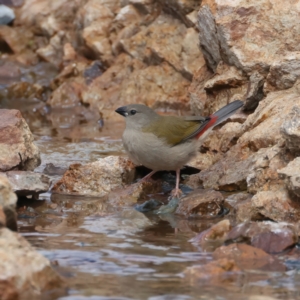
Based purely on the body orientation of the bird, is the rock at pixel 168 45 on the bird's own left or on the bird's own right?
on the bird's own right

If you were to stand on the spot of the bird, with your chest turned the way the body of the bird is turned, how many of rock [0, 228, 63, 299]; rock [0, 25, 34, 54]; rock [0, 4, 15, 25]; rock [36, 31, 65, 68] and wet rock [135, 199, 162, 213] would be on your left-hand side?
2

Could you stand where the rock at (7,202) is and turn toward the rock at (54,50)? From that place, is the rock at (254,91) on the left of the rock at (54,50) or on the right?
right

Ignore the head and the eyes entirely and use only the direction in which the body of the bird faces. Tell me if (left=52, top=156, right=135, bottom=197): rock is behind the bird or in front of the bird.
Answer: in front

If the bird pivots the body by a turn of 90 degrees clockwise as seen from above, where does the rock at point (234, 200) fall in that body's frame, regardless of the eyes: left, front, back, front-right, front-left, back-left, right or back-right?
back-right

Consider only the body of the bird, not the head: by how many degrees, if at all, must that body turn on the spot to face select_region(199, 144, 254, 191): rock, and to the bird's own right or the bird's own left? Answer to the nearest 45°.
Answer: approximately 180°

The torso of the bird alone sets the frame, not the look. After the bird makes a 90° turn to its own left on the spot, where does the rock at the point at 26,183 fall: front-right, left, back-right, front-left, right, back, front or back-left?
front-right

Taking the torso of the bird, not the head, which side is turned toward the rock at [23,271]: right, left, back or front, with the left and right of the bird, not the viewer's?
left

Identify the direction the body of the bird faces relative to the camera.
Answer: to the viewer's left

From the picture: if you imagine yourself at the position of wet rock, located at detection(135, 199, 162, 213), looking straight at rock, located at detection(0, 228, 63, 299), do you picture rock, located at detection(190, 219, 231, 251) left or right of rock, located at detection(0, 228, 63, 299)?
left

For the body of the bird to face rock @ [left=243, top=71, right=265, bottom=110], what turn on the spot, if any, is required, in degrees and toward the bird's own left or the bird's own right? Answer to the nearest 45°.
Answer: approximately 135° to the bird's own right

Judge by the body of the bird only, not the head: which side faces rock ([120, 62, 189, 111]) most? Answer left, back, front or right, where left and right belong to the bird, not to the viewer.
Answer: right

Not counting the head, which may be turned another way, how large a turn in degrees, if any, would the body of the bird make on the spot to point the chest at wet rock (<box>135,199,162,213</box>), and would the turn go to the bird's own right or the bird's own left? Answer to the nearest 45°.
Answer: approximately 90° to the bird's own left

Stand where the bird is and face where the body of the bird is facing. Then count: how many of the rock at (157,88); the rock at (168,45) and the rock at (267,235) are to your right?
2

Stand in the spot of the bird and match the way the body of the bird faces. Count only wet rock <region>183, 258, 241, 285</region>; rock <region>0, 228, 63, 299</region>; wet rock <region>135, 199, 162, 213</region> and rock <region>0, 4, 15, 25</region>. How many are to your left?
3
